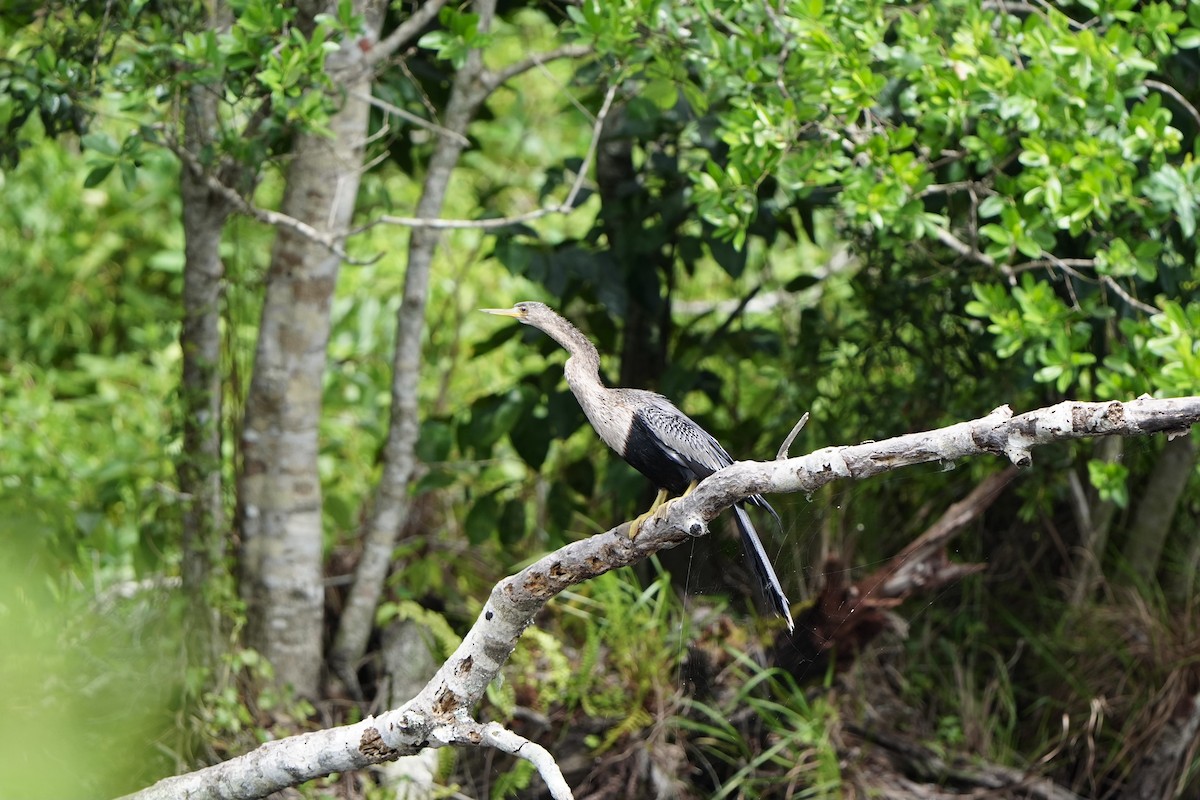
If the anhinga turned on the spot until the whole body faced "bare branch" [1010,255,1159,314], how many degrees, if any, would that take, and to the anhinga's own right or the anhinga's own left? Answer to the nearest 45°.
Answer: approximately 135° to the anhinga's own right

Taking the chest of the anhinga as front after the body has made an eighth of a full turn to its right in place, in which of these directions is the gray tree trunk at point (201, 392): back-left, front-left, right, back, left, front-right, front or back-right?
front

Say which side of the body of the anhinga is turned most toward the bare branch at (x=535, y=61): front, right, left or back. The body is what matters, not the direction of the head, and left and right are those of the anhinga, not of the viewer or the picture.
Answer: right

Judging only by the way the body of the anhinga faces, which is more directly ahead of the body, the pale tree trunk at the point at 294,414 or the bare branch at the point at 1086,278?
the pale tree trunk

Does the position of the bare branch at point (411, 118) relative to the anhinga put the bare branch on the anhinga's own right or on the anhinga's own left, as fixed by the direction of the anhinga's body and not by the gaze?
on the anhinga's own right

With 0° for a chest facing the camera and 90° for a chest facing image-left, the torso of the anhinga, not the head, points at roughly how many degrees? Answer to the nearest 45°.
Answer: approximately 90°

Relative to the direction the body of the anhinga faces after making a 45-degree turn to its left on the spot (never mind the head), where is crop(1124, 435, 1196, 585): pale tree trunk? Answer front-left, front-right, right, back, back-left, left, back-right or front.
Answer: back
